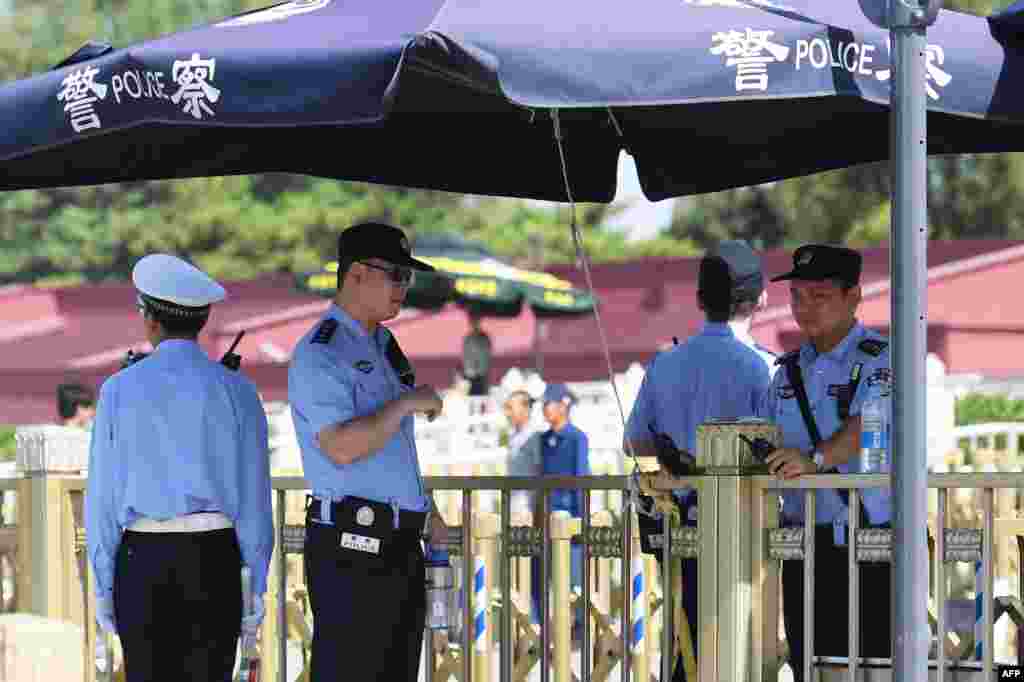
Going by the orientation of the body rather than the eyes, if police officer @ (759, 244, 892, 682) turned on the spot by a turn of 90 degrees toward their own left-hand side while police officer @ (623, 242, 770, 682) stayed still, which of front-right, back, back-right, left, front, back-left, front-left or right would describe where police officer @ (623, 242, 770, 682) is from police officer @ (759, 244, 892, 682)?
back

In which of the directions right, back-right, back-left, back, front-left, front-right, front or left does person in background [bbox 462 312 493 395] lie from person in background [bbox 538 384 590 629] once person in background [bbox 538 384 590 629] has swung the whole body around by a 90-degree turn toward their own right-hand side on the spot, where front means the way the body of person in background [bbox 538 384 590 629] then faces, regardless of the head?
front-right

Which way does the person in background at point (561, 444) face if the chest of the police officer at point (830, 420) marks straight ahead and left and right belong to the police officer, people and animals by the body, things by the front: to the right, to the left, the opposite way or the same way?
the same way

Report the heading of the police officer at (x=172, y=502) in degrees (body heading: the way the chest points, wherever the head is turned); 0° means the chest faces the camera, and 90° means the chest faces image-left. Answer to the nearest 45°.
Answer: approximately 180°

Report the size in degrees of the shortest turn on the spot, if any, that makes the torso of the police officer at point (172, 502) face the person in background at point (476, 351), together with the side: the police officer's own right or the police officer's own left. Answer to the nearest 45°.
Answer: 0° — they already face them

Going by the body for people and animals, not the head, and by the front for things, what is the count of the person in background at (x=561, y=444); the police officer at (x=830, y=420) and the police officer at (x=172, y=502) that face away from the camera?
1

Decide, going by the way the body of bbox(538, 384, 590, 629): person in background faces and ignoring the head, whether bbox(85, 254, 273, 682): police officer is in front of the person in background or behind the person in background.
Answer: in front

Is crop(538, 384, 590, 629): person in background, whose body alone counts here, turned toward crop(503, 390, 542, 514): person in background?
no

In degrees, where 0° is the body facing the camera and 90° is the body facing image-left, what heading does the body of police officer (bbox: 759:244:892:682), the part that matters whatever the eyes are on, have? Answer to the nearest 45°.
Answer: approximately 45°

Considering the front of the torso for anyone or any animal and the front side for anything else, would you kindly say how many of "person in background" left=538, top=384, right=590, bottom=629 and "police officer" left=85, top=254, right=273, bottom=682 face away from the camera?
1

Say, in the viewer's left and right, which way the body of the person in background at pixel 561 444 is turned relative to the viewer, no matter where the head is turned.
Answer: facing the viewer and to the left of the viewer

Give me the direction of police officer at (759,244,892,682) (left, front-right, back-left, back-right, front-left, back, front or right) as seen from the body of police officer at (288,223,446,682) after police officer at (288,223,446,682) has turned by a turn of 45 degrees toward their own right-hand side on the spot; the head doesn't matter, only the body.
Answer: left

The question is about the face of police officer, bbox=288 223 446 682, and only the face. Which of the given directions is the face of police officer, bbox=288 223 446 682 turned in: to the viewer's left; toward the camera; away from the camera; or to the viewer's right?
to the viewer's right

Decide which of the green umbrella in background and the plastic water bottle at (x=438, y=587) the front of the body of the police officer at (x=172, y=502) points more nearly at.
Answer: the green umbrella in background

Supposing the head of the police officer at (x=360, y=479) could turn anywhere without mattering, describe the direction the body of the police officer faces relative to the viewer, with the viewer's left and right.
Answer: facing the viewer and to the right of the viewer
